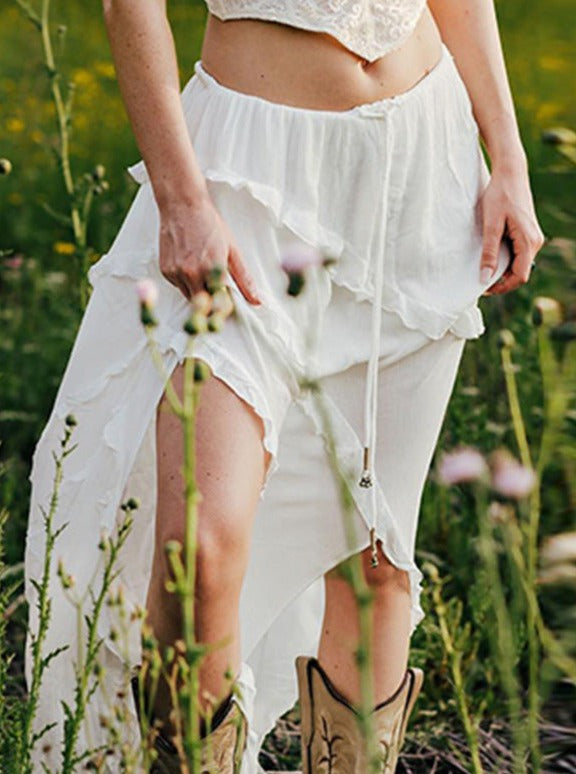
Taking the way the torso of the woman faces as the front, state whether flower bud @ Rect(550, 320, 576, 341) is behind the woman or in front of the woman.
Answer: in front

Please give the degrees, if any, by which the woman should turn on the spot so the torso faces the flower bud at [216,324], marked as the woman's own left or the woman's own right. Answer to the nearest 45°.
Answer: approximately 45° to the woman's own right

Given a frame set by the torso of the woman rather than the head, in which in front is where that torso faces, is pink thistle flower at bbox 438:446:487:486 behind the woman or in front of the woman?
in front

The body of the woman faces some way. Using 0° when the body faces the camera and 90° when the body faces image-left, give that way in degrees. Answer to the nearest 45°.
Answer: approximately 315°
